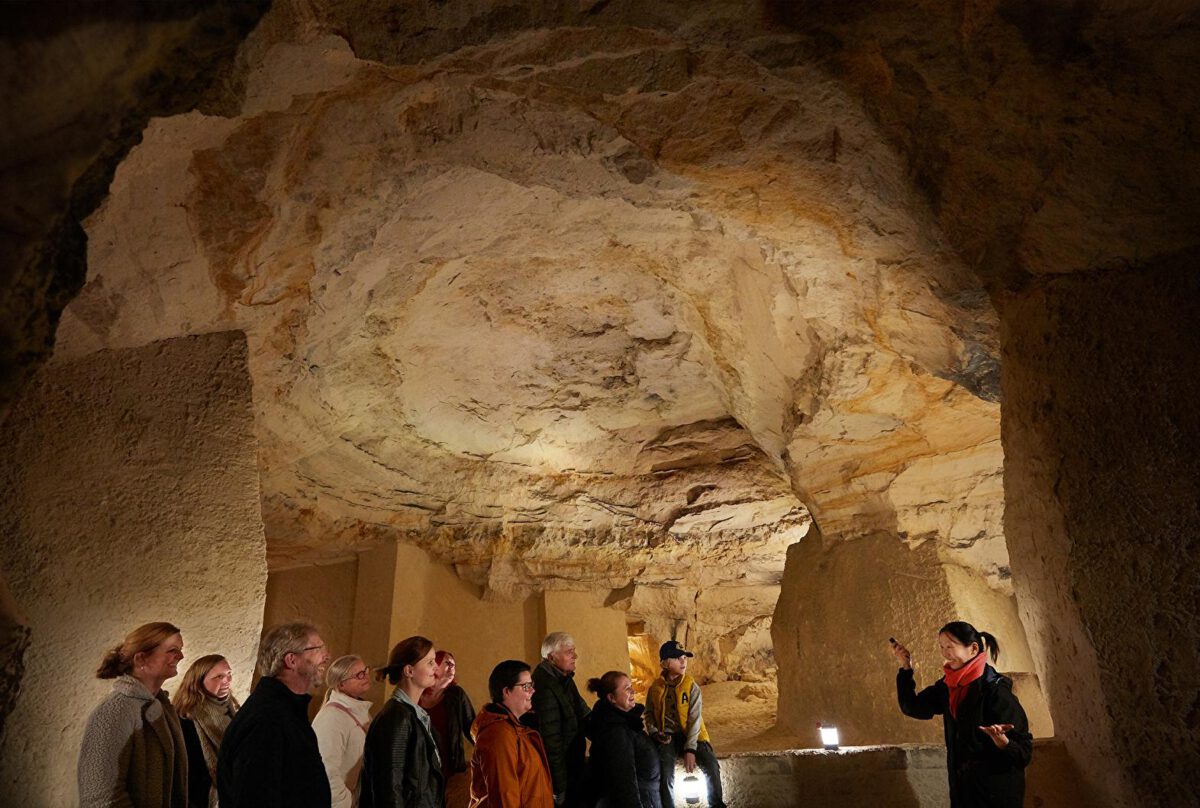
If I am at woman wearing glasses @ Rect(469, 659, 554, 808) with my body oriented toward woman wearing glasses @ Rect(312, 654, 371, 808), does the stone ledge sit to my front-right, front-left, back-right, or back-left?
back-right

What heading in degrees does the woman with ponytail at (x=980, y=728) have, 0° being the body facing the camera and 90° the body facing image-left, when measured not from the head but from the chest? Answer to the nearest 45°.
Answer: approximately 45°

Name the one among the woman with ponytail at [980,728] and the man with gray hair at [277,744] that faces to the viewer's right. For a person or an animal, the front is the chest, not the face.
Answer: the man with gray hair

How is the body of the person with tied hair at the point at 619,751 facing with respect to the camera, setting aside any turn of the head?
to the viewer's right

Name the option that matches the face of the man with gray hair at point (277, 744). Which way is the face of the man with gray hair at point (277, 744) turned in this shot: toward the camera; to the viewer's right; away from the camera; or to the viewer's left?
to the viewer's right

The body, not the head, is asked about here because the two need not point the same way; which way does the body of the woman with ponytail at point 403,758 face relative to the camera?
to the viewer's right

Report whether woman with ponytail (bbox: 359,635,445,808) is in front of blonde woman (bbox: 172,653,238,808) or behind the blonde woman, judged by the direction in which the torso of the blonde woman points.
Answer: in front

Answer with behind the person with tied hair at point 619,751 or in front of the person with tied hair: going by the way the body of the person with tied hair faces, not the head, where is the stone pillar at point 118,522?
behind

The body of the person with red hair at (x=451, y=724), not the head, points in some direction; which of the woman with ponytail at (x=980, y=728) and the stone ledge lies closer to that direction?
the woman with ponytail

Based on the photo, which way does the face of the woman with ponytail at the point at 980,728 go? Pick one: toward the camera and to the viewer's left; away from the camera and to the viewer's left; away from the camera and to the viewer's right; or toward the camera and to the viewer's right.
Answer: toward the camera and to the viewer's left

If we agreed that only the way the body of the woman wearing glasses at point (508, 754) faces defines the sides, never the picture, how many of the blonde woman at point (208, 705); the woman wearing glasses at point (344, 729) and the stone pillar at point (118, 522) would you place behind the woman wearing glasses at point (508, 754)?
3

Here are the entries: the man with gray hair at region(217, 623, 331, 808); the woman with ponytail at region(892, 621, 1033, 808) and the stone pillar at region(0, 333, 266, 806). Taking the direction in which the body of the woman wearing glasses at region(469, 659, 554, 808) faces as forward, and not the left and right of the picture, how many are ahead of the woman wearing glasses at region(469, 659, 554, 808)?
1

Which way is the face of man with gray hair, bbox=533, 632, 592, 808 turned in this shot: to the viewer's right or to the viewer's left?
to the viewer's right

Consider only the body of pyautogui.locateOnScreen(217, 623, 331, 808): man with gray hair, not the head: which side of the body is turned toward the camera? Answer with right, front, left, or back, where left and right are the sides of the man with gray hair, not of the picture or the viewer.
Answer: right

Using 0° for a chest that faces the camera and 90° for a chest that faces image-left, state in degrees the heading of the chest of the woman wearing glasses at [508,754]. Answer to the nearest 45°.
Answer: approximately 270°

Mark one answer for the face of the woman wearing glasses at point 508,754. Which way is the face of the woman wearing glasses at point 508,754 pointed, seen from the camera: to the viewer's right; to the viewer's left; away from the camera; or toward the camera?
to the viewer's right

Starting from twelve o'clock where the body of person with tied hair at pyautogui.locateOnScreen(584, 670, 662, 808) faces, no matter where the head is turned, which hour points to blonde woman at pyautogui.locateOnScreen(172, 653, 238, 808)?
The blonde woman is roughly at 5 o'clock from the person with tied hair.
